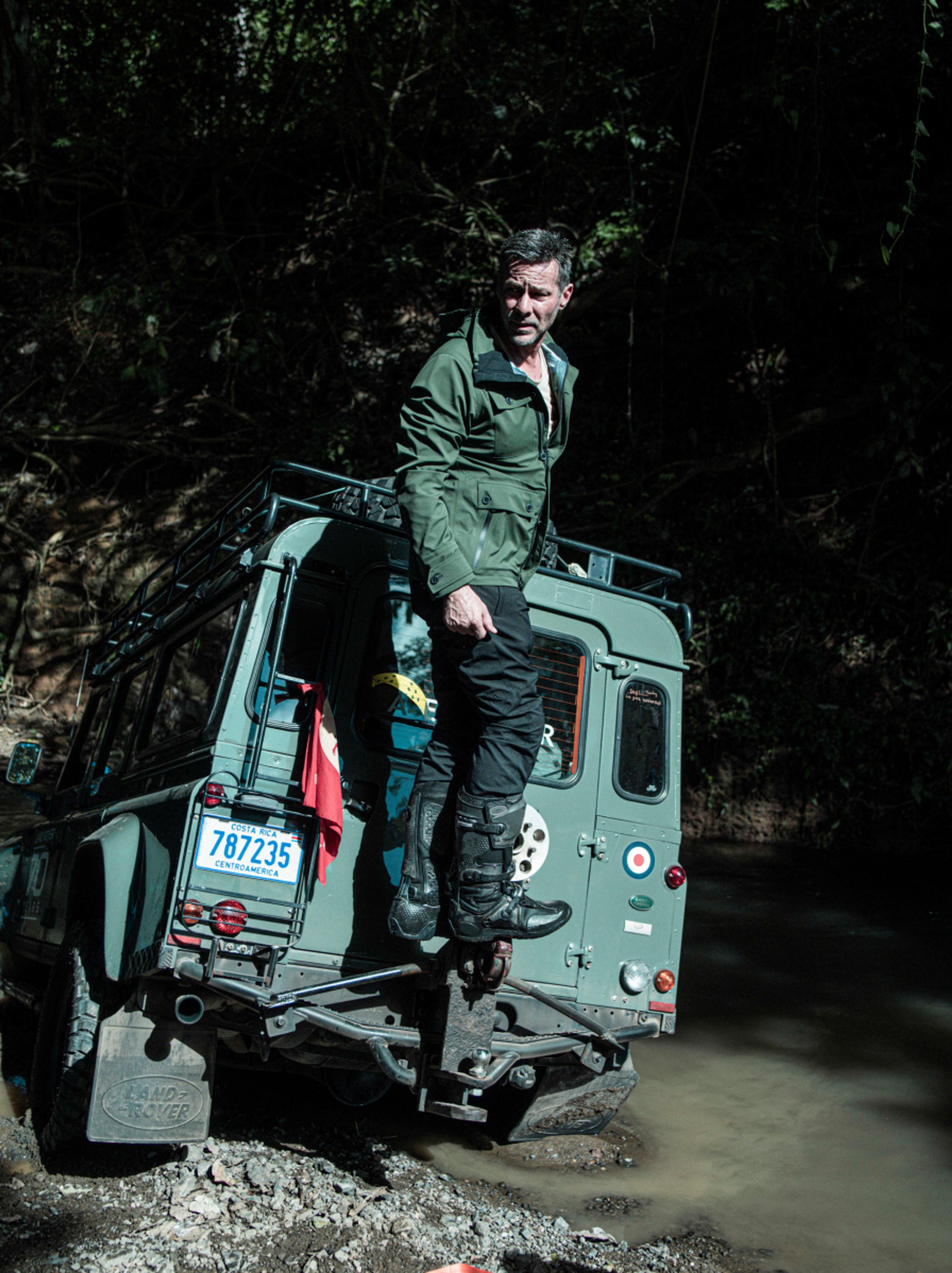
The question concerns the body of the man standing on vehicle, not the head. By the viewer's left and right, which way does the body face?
facing the viewer and to the right of the viewer

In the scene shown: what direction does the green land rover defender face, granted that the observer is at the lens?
facing away from the viewer and to the left of the viewer
